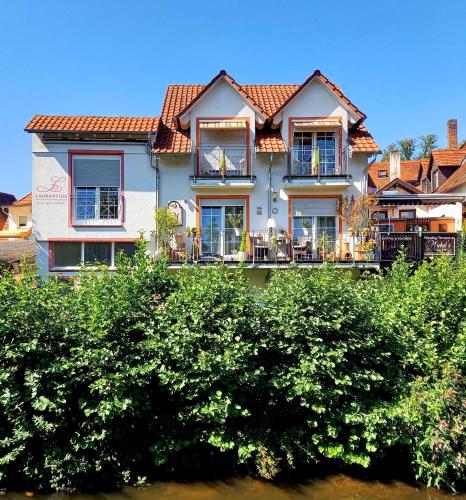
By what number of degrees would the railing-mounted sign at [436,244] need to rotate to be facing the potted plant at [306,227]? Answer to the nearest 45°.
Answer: approximately 90° to its right

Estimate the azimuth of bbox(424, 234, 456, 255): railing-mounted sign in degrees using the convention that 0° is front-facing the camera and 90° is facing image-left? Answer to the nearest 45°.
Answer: approximately 0°

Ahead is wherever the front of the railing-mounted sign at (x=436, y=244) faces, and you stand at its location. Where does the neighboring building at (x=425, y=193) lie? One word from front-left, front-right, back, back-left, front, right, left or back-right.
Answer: back

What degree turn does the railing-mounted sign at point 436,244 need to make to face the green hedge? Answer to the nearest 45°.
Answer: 0° — it already faces it

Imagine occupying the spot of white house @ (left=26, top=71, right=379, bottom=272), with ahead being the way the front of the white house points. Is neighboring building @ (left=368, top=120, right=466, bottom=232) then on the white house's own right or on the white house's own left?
on the white house's own left

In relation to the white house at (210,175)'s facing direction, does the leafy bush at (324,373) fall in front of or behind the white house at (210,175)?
in front

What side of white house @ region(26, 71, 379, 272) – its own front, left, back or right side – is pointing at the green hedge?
front

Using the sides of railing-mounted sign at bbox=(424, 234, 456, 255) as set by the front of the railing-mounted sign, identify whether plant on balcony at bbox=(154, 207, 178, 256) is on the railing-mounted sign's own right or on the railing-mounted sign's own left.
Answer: on the railing-mounted sign's own right

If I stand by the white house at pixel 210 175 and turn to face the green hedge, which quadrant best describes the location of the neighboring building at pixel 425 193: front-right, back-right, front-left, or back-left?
back-left

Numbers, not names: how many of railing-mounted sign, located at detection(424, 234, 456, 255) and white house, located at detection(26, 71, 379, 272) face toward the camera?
2

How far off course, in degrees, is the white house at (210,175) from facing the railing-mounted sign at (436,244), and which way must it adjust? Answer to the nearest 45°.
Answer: approximately 90° to its left

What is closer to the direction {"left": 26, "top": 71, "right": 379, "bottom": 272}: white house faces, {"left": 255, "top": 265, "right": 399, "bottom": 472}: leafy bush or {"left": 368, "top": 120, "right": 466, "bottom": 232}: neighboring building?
the leafy bush

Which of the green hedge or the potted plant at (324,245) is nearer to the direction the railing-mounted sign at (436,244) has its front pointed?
the green hedge
